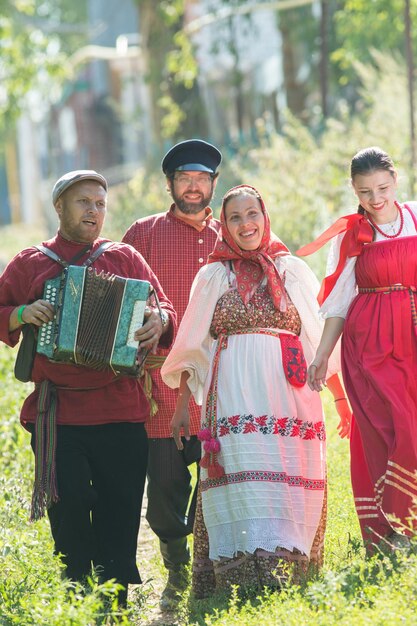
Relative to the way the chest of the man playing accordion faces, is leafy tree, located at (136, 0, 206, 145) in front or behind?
behind

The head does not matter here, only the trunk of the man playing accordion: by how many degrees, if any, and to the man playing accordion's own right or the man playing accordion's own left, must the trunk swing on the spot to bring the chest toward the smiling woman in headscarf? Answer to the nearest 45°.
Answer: approximately 90° to the man playing accordion's own left

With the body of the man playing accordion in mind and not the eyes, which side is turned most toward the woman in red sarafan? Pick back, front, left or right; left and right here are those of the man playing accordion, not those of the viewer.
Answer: left

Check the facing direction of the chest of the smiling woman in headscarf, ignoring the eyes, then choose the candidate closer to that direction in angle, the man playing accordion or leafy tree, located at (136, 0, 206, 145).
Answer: the man playing accordion

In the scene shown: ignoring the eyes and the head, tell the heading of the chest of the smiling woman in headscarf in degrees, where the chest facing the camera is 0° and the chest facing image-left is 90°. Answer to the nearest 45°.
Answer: approximately 0°

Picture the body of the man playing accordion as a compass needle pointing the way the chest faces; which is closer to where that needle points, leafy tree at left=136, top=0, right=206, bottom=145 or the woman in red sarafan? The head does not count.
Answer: the woman in red sarafan

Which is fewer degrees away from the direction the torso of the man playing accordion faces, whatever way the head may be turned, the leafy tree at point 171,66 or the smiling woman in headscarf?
the smiling woman in headscarf

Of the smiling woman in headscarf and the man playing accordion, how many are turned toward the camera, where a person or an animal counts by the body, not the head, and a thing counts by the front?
2

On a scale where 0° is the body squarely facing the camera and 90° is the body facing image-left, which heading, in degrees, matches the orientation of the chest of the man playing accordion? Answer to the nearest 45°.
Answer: approximately 0°

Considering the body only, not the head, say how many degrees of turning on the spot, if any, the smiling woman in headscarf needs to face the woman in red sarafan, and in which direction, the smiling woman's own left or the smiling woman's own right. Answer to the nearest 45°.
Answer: approximately 90° to the smiling woman's own left

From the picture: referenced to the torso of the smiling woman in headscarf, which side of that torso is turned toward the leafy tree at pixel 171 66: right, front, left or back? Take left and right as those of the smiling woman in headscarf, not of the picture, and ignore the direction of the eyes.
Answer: back
